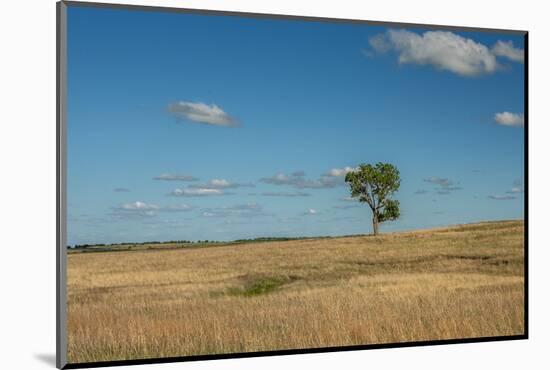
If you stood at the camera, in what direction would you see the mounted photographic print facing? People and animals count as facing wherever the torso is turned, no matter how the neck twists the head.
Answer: facing the viewer and to the right of the viewer
